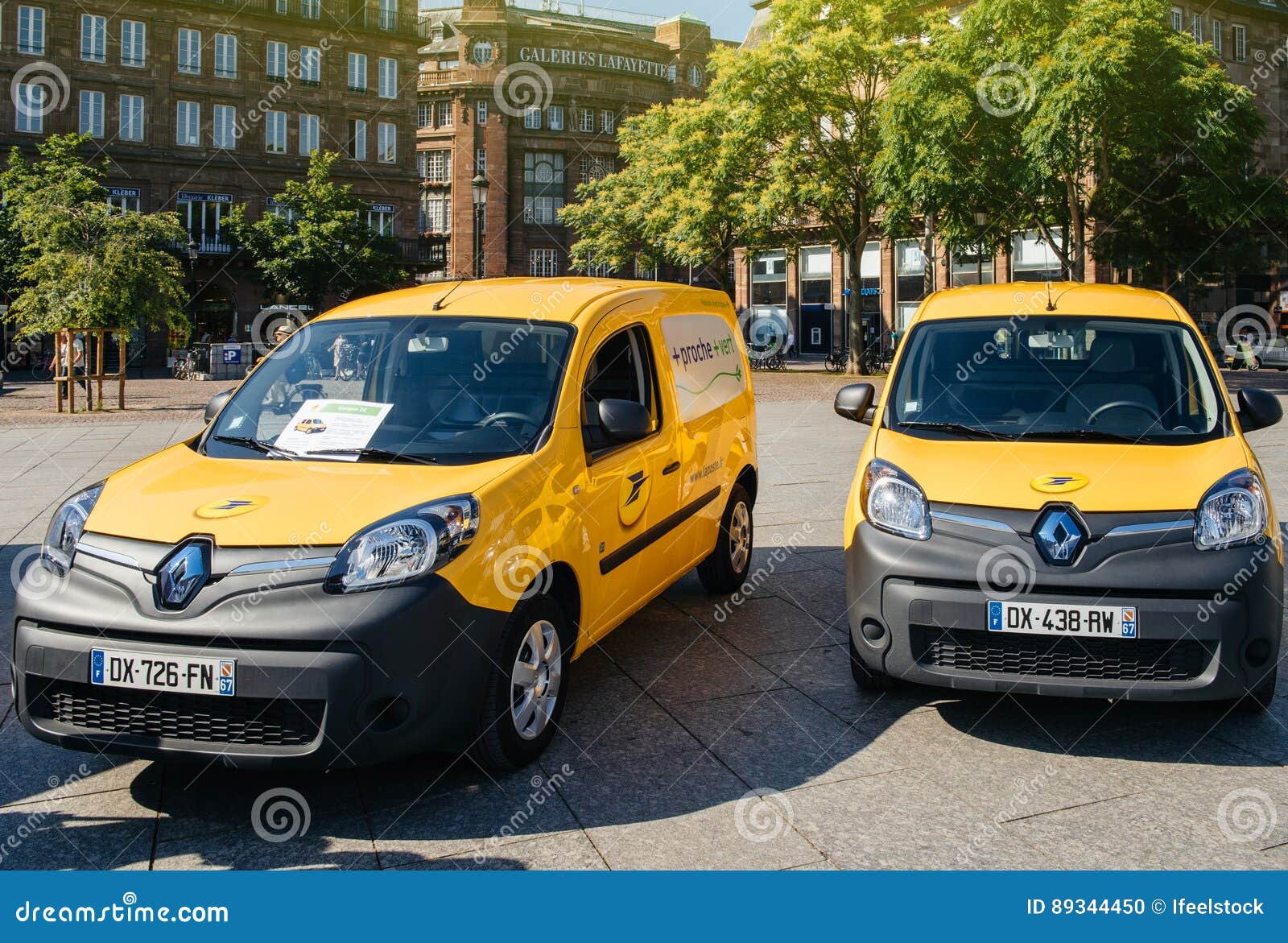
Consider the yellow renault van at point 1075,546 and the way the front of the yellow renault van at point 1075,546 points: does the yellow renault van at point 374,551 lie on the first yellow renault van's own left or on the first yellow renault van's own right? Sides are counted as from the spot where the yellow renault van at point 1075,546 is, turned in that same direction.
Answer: on the first yellow renault van's own right

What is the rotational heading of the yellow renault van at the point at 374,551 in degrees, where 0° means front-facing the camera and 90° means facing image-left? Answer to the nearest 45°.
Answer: approximately 45°

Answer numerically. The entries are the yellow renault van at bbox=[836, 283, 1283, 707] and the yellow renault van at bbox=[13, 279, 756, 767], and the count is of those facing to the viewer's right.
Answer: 0

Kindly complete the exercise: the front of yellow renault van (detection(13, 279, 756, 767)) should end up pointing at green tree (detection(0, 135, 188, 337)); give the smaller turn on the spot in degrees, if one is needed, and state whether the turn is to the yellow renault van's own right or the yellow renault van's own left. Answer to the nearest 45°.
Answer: approximately 135° to the yellow renault van's own right

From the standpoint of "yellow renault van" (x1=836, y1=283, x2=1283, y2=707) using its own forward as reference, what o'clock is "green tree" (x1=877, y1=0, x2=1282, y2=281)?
The green tree is roughly at 6 o'clock from the yellow renault van.

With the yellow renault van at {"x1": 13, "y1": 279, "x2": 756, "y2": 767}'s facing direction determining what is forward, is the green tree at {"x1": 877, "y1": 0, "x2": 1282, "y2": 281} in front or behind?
behind

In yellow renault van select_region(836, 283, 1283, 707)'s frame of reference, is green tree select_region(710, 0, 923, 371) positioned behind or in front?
behind

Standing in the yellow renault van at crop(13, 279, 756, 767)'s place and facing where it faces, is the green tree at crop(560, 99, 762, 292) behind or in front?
behind
